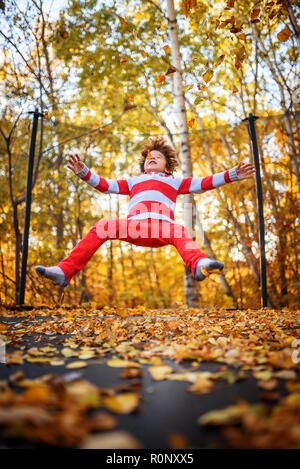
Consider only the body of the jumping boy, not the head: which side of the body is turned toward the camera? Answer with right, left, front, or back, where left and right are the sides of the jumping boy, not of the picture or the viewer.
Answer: front

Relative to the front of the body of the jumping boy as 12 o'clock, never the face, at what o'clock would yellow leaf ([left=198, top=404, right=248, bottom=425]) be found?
The yellow leaf is roughly at 12 o'clock from the jumping boy.

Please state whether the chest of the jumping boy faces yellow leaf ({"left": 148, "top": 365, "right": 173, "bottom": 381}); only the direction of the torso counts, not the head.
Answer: yes

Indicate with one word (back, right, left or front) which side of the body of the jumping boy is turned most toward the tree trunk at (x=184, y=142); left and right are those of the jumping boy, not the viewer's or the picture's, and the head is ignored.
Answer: back

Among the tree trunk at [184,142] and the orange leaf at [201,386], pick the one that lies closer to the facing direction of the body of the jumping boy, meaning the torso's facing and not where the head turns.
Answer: the orange leaf

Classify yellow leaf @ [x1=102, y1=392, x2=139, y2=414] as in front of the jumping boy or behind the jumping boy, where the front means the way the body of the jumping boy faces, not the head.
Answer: in front

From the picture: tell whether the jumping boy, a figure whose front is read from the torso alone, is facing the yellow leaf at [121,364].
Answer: yes

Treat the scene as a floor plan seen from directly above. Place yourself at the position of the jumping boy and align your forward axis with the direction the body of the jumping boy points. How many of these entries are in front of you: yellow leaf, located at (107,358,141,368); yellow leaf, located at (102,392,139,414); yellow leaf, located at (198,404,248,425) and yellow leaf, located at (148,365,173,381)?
4

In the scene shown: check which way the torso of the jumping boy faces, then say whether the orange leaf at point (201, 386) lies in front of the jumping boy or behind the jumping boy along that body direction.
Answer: in front
